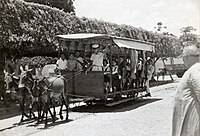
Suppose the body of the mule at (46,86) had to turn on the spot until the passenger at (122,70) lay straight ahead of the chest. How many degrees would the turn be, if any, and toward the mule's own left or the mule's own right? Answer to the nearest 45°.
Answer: approximately 180°

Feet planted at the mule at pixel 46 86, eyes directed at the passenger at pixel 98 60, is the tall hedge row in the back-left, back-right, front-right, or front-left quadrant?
front-left

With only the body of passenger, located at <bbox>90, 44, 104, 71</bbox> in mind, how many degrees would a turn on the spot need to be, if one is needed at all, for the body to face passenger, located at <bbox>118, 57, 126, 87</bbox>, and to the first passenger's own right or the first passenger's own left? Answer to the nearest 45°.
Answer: approximately 180°

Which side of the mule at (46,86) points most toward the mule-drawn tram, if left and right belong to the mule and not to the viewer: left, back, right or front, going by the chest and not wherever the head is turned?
back

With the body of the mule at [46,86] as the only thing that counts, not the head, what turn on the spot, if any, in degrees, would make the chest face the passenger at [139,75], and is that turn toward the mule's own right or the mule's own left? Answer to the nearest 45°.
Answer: approximately 180°

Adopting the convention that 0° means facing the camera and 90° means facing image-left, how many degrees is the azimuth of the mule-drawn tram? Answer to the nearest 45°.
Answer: approximately 45°

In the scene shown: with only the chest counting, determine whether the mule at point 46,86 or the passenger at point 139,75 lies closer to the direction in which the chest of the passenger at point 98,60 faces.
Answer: the mule

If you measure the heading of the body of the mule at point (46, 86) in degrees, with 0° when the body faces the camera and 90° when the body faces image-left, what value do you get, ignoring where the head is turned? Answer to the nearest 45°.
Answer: approximately 45°

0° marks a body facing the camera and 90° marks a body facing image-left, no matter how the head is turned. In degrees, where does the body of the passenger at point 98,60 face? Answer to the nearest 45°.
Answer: approximately 45°

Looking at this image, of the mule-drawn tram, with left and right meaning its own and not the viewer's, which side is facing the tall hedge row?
right

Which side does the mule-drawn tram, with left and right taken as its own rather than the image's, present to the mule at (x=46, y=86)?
front

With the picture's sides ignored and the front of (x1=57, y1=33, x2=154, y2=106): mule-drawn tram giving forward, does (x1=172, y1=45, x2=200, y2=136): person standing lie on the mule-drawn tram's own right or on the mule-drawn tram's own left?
on the mule-drawn tram's own left

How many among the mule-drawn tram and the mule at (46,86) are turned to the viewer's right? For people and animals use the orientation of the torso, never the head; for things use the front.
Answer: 0

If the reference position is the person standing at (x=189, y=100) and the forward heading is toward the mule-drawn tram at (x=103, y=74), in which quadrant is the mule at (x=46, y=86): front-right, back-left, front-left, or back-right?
front-left
